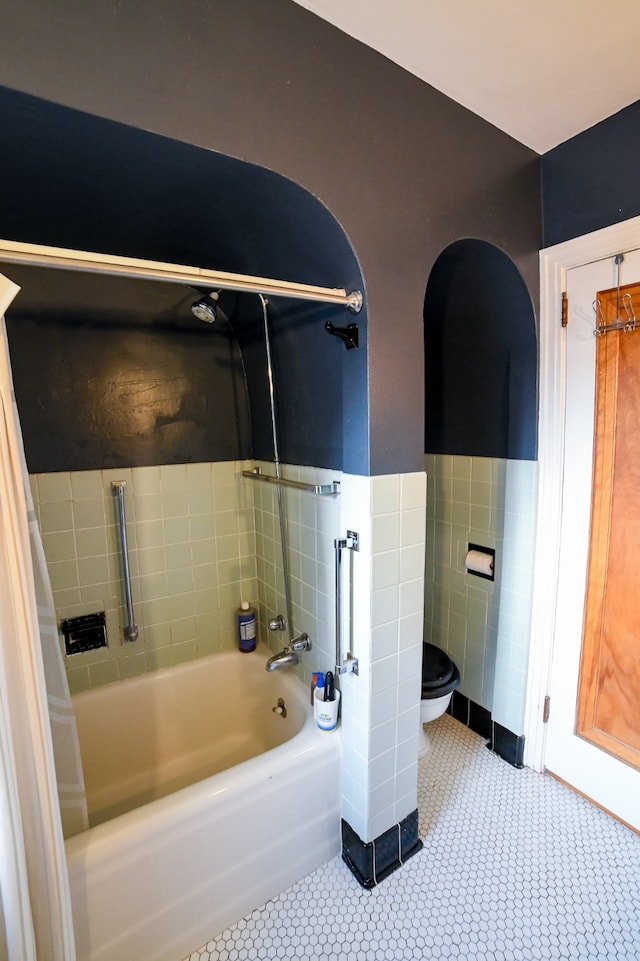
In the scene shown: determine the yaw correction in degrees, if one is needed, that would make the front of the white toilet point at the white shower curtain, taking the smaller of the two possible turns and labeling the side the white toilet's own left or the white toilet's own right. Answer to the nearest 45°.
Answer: approximately 90° to the white toilet's own right

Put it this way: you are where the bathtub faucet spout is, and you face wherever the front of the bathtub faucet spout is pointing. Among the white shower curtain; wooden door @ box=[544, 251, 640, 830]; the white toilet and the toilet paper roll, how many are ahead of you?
1

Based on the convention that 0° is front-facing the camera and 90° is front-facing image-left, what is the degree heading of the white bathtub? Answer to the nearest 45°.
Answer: approximately 315°

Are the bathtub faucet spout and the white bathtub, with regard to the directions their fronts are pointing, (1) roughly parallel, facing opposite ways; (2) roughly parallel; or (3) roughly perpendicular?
roughly perpendicular

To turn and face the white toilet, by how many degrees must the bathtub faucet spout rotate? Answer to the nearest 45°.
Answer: approximately 135° to its left

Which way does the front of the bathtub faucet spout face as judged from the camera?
facing the viewer and to the left of the viewer

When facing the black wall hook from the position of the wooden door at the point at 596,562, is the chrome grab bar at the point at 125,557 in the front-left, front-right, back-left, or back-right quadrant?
front-right

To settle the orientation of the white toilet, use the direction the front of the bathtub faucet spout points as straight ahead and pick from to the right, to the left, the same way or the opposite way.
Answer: to the left
